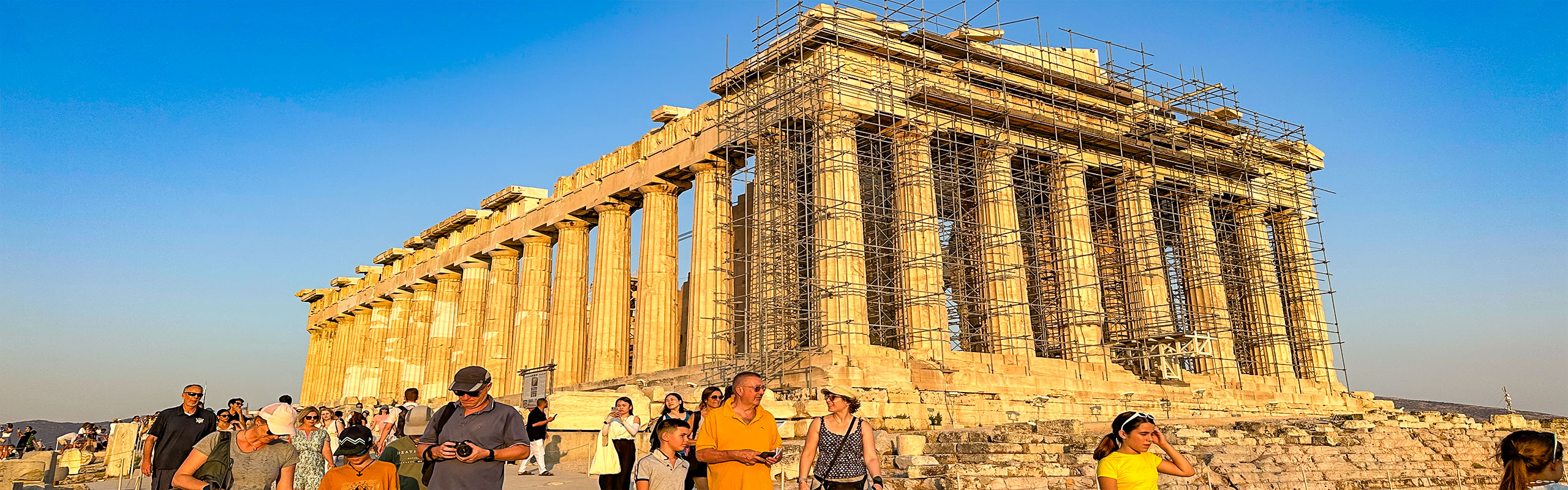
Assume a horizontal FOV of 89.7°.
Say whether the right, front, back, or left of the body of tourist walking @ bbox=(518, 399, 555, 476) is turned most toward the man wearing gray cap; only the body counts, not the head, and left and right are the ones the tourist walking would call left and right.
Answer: right

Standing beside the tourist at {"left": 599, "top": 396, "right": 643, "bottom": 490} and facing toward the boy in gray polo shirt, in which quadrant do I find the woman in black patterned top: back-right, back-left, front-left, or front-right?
front-left

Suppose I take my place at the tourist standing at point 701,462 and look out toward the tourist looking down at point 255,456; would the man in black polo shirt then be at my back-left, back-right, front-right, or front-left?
front-right

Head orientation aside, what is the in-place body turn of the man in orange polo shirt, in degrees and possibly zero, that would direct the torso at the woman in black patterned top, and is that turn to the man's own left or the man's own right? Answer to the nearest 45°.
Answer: approximately 90° to the man's own left

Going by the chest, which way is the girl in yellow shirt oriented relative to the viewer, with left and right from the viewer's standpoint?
facing the viewer and to the right of the viewer

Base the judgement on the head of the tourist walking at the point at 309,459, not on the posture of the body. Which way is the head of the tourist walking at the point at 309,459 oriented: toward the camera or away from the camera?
toward the camera

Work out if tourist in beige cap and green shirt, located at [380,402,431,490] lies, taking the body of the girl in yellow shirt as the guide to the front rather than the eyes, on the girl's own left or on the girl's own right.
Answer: on the girl's own right

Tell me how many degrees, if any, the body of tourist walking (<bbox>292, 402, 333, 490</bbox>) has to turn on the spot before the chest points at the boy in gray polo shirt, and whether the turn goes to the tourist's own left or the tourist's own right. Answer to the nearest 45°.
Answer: approximately 45° to the tourist's own left

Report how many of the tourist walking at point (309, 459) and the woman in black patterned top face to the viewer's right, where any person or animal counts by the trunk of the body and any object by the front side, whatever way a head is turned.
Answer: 0

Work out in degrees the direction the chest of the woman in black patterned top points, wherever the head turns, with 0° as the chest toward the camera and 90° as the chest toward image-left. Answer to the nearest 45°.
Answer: approximately 0°
